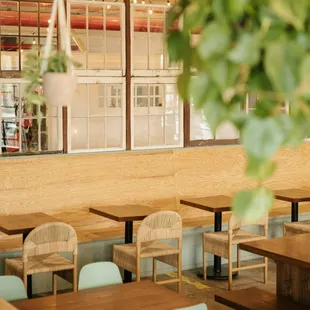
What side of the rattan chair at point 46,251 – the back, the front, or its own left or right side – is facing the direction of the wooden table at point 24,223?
front

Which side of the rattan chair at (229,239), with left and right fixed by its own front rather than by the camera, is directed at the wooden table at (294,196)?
right

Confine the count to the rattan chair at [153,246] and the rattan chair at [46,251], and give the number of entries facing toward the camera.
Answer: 0

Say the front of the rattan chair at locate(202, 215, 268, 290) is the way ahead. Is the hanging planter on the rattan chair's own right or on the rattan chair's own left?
on the rattan chair's own left

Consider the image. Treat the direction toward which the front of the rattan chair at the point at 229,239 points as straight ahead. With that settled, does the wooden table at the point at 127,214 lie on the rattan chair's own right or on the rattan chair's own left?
on the rattan chair's own left

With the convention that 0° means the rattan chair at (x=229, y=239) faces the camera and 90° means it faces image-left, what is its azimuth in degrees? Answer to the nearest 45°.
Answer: approximately 135°

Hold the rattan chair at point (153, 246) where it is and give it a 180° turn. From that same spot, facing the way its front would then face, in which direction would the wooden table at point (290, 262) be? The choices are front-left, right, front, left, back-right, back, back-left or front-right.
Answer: front

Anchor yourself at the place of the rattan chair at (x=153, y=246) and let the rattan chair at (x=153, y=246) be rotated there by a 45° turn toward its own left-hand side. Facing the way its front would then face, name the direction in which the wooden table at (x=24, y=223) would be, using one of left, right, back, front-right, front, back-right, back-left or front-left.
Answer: front

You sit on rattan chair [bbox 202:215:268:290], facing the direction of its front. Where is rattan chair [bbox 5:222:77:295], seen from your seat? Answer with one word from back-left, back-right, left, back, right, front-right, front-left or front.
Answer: left

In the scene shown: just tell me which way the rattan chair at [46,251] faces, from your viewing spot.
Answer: facing away from the viewer and to the left of the viewer

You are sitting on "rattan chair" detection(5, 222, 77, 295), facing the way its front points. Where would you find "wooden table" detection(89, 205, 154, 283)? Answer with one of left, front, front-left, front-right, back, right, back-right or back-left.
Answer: right

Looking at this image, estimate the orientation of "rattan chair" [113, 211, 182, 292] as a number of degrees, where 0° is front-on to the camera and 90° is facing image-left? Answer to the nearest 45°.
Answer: approximately 135°
